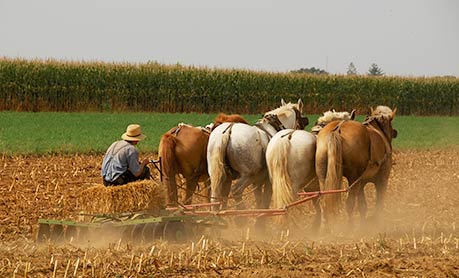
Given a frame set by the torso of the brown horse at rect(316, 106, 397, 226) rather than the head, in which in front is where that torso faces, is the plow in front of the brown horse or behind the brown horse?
behind

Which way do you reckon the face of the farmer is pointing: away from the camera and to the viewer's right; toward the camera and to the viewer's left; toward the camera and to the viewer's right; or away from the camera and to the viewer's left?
away from the camera and to the viewer's right

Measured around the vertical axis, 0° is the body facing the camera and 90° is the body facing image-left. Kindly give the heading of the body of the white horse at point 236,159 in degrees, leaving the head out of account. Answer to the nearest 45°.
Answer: approximately 225°

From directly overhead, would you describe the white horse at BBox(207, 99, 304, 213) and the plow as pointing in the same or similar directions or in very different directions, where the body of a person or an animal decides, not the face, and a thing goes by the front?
same or similar directions

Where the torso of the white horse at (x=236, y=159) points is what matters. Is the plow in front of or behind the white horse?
behind

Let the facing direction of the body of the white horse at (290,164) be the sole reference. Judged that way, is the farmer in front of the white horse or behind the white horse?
behind

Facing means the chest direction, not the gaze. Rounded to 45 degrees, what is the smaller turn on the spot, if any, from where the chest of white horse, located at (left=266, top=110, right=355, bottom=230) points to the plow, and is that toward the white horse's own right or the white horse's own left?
approximately 180°

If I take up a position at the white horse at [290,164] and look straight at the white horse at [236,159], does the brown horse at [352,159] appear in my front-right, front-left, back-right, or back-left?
back-right

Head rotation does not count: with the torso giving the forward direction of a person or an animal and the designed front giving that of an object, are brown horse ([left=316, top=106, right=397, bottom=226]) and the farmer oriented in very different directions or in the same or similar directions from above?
same or similar directions

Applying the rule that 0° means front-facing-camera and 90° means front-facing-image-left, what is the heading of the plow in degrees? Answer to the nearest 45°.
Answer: approximately 225°

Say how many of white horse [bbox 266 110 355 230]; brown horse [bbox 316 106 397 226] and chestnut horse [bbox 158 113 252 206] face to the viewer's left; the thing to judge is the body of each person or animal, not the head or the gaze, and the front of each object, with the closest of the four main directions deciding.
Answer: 0

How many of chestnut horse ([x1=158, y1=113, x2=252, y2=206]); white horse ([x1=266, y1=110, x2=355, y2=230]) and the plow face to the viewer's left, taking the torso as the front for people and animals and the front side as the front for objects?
0

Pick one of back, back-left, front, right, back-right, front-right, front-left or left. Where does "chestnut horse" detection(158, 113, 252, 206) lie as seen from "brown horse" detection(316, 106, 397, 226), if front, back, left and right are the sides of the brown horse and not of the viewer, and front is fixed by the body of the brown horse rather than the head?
back-left

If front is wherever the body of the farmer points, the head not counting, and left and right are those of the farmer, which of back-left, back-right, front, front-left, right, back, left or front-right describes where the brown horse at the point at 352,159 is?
front-right

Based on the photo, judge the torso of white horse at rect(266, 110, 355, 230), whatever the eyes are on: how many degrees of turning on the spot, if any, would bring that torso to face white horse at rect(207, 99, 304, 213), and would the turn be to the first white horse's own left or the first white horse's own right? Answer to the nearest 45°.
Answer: approximately 135° to the first white horse's own left

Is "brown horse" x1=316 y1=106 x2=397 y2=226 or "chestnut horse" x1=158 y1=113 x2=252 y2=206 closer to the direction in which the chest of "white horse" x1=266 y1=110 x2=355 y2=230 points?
the brown horse
